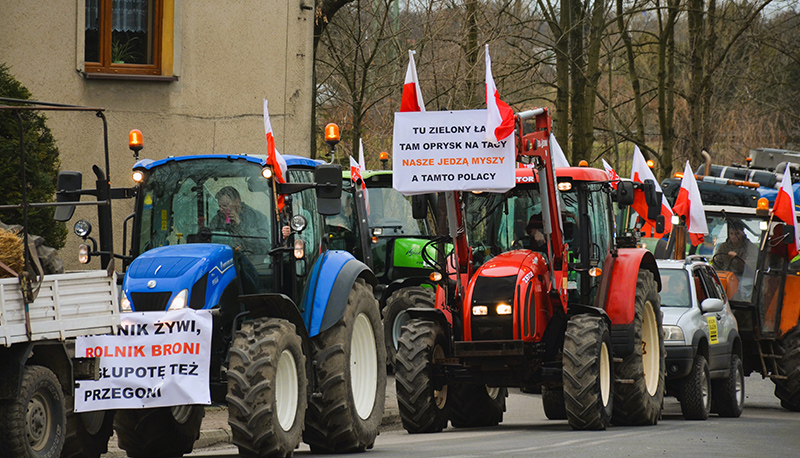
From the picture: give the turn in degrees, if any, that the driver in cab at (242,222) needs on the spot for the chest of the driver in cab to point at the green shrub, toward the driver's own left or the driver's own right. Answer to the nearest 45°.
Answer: approximately 90° to the driver's own right

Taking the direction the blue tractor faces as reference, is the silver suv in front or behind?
behind

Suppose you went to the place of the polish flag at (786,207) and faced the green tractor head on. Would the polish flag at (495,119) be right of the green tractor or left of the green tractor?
left

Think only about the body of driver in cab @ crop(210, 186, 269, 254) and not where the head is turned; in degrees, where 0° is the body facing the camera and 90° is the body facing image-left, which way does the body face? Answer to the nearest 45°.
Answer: approximately 45°

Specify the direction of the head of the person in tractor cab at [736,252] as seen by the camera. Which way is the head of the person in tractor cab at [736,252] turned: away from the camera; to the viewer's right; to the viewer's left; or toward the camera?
toward the camera

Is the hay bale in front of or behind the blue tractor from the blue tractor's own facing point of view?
in front

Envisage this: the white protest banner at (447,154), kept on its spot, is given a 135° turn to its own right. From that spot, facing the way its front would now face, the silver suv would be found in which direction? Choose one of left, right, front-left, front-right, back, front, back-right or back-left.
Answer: right

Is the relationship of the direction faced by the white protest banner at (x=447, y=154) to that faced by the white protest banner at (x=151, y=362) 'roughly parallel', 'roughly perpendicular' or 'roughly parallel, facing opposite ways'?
roughly parallel

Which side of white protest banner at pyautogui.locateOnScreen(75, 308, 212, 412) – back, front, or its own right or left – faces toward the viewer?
front

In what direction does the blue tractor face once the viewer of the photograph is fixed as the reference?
facing the viewer and to the left of the viewer

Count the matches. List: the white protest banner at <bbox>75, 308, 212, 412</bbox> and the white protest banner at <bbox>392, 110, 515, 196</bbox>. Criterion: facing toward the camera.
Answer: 2

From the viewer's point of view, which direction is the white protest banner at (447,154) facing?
toward the camera

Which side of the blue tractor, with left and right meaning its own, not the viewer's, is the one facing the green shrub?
right
